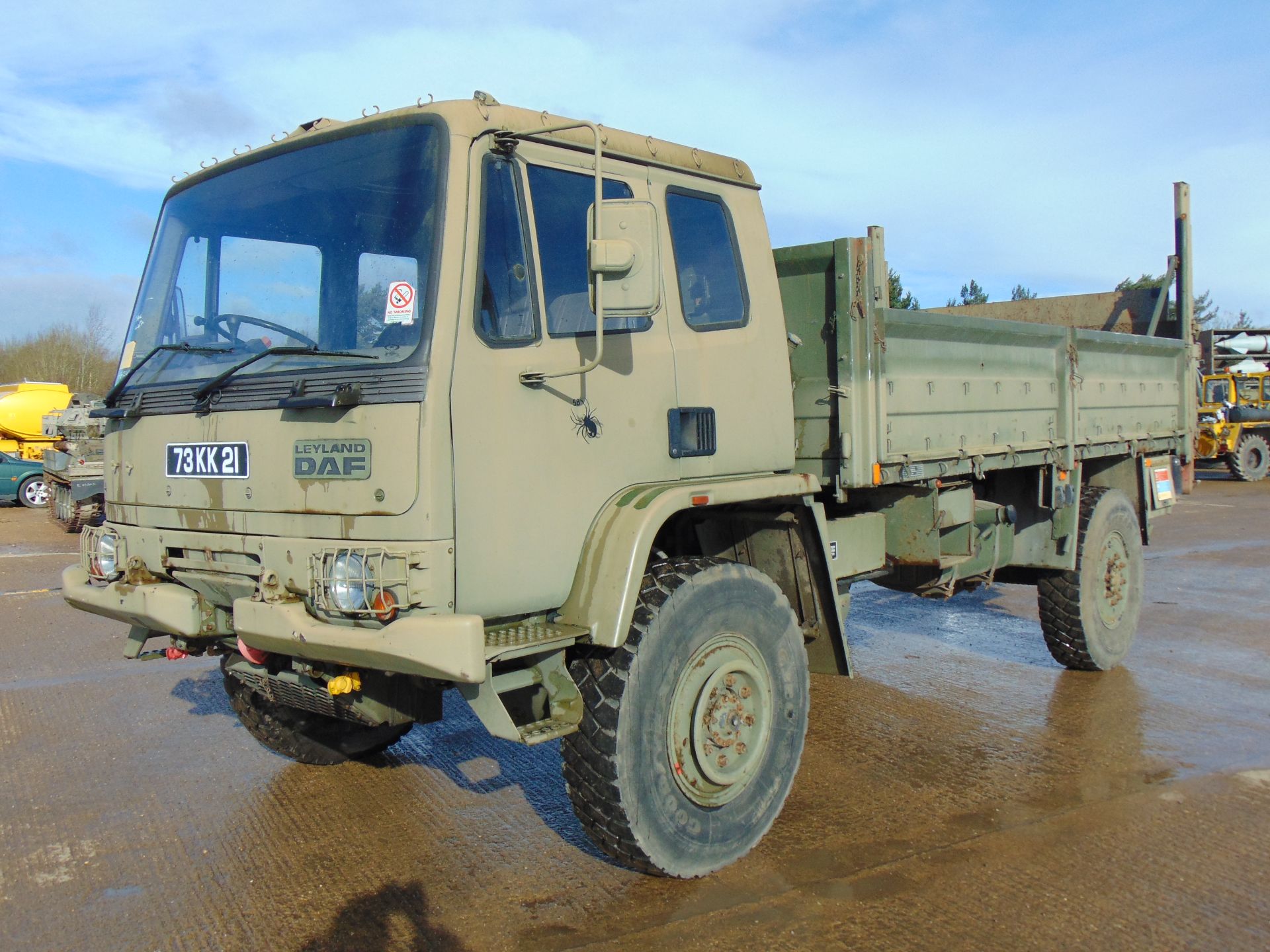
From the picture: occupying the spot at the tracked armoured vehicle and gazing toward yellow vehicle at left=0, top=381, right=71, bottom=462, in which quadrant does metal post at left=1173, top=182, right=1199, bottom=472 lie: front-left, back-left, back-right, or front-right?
back-right

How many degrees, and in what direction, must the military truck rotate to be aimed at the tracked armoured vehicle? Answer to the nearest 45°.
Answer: approximately 90° to its right

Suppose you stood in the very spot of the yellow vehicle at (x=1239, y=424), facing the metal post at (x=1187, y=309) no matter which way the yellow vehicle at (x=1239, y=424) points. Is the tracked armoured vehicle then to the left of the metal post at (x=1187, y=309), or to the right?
right

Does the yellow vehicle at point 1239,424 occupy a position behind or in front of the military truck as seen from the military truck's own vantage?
behind
